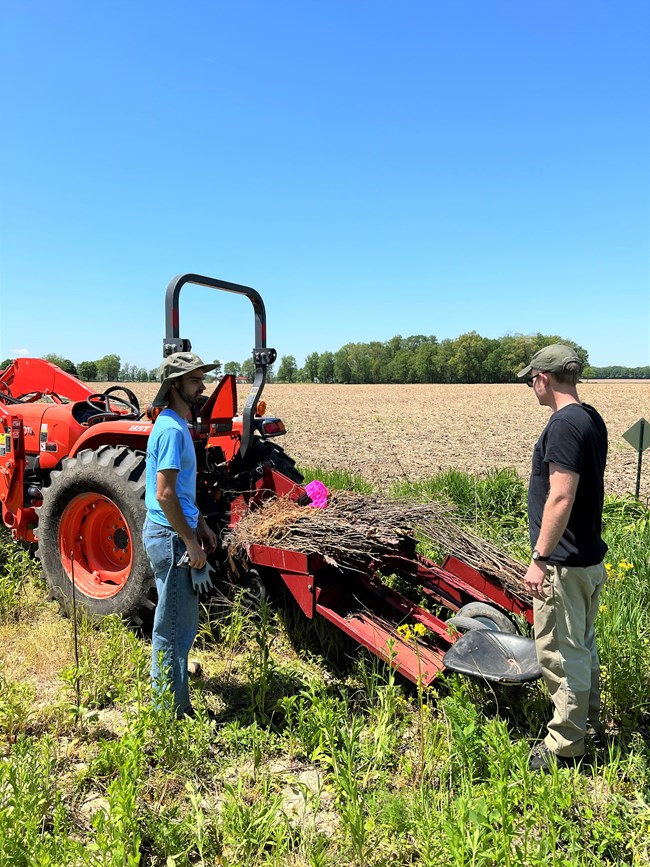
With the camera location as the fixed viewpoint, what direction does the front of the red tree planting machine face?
facing away from the viewer and to the left of the viewer

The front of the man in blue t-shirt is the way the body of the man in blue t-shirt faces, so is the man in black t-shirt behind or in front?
in front

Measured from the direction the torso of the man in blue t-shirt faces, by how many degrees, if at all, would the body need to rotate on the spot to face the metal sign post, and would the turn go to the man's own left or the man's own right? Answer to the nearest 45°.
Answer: approximately 45° to the man's own left

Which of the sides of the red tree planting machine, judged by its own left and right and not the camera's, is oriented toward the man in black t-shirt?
back

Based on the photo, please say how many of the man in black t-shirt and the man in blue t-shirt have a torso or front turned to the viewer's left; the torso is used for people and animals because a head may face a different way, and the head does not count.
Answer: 1

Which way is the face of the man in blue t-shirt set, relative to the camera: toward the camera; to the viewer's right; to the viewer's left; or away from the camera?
to the viewer's right

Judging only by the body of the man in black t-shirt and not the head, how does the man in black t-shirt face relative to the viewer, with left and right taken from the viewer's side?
facing to the left of the viewer

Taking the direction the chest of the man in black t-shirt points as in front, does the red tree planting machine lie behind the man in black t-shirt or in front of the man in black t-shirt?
in front

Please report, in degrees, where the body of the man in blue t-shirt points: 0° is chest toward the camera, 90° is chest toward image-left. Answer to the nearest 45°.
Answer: approximately 270°

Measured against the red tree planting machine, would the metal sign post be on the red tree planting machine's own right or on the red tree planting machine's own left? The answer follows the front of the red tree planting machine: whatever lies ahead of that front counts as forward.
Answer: on the red tree planting machine's own right

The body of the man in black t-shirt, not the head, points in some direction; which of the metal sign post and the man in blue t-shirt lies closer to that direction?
the man in blue t-shirt
